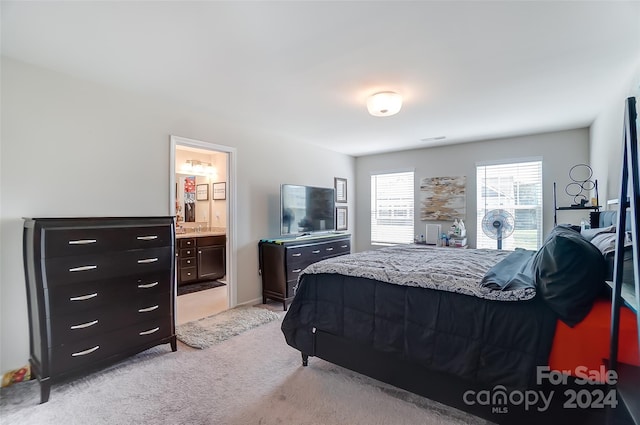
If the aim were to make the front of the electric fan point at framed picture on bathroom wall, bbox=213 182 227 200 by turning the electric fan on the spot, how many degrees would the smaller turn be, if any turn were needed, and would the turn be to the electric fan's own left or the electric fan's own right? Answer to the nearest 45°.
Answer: approximately 90° to the electric fan's own right

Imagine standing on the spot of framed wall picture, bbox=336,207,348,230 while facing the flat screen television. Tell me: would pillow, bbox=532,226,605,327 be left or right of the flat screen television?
left

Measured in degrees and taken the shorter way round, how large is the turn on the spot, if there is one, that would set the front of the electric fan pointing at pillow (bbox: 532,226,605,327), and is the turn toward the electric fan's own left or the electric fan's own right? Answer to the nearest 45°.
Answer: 0° — it already faces it

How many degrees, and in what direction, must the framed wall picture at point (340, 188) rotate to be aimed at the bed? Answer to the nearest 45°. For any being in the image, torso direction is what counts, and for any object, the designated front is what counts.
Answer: approximately 45° to its right

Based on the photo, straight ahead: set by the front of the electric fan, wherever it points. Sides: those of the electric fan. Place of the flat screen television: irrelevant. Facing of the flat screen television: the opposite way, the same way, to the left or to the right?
to the left

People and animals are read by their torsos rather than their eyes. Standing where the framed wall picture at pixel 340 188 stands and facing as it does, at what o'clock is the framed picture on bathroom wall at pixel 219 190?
The framed picture on bathroom wall is roughly at 4 o'clock from the framed wall picture.

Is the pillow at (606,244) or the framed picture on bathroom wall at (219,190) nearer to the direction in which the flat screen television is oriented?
the pillow

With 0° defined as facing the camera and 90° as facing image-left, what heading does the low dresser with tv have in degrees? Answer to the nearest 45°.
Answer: approximately 315°

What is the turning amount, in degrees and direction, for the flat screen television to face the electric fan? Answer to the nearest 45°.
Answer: approximately 45° to its left

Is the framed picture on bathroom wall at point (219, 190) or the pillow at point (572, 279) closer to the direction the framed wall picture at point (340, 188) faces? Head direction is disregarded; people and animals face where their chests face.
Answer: the pillow
